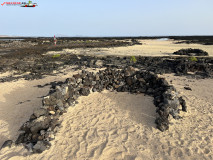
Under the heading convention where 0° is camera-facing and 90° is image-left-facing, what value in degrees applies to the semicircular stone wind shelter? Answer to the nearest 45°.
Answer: approximately 0°
